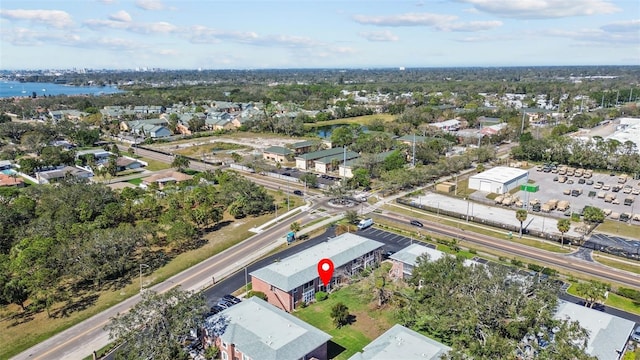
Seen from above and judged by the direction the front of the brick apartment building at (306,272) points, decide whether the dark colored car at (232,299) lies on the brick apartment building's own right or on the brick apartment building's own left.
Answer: on the brick apartment building's own right

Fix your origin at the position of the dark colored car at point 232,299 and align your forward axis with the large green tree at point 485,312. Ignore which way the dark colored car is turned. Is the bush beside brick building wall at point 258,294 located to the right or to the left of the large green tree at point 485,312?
left

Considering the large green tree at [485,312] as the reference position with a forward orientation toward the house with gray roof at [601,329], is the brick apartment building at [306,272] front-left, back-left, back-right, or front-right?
back-left

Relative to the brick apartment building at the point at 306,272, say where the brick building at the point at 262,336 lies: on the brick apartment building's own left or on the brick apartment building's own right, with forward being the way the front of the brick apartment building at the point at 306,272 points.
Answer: on the brick apartment building's own right

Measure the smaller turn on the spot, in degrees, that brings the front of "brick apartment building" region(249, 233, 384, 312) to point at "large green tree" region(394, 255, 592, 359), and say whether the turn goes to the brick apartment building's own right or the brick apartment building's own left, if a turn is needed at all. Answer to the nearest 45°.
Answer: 0° — it already faces it

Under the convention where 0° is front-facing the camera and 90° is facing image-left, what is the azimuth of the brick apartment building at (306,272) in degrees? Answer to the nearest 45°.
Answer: approximately 315°
